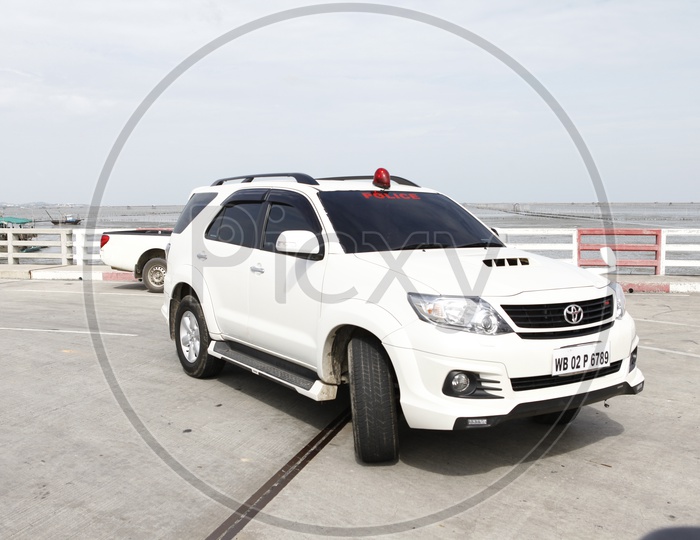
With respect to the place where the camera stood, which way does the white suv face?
facing the viewer and to the right of the viewer

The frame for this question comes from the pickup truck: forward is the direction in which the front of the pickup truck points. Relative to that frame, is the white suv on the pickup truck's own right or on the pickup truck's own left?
on the pickup truck's own right

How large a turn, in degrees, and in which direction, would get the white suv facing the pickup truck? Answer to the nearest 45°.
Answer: approximately 180°

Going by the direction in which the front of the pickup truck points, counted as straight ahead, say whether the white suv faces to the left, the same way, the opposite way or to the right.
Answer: to the right

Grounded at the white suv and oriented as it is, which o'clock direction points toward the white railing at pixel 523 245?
The white railing is roughly at 8 o'clock from the white suv.

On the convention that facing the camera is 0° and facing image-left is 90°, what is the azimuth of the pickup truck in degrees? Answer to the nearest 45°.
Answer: approximately 270°

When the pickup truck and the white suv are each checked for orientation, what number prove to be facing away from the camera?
0
